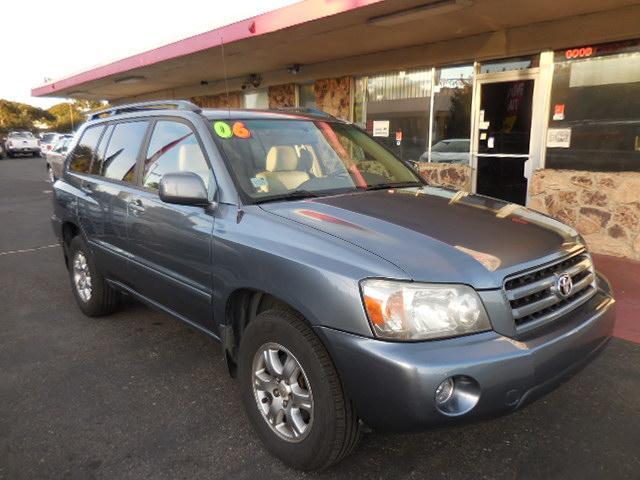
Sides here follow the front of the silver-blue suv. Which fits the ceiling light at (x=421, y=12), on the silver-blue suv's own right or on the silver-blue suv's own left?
on the silver-blue suv's own left

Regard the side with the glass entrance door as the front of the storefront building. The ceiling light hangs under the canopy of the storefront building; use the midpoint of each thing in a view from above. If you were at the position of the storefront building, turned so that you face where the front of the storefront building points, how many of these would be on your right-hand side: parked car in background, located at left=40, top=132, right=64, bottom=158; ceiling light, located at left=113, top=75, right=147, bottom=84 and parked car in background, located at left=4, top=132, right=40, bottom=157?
3

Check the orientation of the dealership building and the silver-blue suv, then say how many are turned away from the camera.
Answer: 0

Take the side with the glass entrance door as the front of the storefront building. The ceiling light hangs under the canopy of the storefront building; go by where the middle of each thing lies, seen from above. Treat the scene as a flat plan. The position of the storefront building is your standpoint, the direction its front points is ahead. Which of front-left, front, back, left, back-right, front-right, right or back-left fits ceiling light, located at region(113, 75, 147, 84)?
right

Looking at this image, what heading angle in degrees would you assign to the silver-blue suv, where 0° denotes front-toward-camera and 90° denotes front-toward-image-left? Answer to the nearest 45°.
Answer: approximately 315°

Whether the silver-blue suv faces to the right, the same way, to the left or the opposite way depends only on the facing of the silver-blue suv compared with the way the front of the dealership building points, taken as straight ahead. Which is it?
to the left

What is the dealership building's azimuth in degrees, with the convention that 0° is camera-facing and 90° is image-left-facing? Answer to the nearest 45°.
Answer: approximately 45°

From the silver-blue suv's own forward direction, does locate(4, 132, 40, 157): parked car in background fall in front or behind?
behind

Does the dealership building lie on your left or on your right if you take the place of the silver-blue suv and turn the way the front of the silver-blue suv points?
on your left

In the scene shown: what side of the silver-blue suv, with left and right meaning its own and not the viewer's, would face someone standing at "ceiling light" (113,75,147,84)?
back

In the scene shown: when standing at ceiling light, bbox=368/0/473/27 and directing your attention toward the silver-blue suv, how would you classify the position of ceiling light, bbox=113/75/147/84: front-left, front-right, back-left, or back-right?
back-right

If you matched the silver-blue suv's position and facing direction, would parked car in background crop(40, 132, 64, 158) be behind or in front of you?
behind

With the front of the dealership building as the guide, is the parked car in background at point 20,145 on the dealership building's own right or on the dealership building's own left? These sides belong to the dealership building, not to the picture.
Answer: on the dealership building's own right

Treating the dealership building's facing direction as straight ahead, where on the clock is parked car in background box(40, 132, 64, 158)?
The parked car in background is roughly at 3 o'clock from the dealership building.
